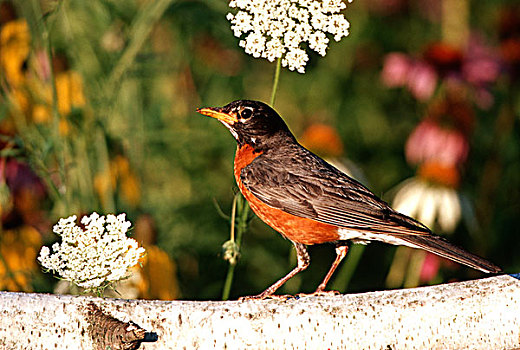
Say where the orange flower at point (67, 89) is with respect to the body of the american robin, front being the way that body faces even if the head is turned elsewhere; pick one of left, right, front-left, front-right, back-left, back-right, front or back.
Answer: front-right

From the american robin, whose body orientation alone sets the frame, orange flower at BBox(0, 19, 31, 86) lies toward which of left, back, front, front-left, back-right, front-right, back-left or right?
front-right

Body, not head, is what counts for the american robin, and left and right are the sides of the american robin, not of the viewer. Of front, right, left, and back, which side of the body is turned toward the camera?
left

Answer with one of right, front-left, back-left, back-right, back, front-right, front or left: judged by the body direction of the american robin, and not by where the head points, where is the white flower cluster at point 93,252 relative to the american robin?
front-left

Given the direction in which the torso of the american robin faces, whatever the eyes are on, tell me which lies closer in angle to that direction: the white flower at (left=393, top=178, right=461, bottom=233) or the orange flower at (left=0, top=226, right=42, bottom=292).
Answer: the orange flower

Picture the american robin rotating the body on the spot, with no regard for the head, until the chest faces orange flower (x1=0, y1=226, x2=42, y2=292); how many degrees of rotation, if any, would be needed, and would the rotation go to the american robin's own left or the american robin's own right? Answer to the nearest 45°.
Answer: approximately 45° to the american robin's own right

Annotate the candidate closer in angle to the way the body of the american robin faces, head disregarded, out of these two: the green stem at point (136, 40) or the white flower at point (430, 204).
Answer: the green stem

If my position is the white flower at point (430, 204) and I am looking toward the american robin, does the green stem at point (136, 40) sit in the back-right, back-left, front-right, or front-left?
front-right

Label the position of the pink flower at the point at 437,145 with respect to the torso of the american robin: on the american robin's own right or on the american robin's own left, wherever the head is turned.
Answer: on the american robin's own right
